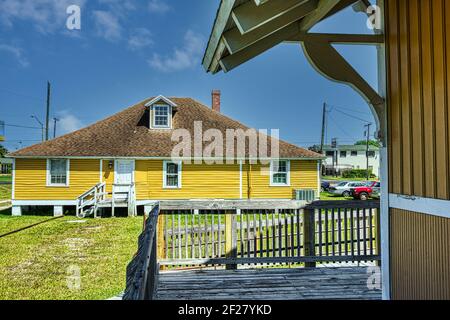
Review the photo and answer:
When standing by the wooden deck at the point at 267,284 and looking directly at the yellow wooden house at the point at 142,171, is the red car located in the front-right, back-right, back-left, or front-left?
front-right

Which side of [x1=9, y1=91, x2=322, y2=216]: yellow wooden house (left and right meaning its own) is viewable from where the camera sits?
front

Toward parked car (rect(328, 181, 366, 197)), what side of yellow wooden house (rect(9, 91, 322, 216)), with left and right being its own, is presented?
left

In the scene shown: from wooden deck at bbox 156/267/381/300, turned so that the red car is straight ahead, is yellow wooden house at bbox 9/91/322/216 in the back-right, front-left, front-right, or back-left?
front-left

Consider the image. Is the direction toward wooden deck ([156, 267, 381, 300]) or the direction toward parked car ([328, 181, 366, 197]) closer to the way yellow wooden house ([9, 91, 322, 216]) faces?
the wooden deck

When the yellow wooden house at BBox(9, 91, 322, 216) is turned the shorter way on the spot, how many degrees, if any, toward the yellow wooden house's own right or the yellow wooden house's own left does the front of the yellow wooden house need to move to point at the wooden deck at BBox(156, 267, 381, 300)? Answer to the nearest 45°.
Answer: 0° — it already faces it

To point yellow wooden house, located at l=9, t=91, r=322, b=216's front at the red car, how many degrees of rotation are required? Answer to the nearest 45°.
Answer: approximately 90° to its left
